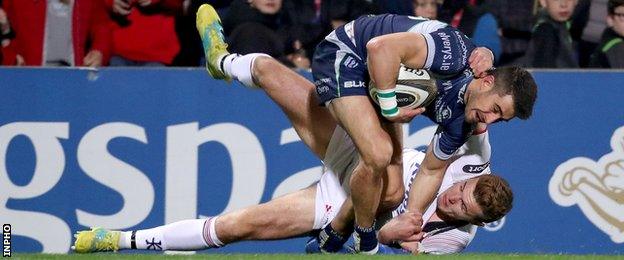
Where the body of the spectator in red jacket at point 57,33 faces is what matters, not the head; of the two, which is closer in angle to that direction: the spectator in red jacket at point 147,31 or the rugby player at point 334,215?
the rugby player

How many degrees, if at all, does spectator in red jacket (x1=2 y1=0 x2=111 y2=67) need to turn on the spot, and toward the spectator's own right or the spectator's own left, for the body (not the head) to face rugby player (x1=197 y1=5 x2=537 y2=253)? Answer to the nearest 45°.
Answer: approximately 45° to the spectator's own left

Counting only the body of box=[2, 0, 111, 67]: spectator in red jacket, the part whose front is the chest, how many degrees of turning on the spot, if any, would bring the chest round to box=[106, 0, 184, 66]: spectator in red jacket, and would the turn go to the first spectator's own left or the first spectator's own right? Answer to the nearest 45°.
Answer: approximately 90° to the first spectator's own left

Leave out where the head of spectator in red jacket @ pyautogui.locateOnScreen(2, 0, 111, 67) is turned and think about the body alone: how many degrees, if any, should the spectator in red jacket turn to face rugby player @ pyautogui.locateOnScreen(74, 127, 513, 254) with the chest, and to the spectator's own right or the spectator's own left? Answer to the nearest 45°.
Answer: approximately 45° to the spectator's own left

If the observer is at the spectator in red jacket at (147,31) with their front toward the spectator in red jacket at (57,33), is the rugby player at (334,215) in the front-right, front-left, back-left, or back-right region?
back-left

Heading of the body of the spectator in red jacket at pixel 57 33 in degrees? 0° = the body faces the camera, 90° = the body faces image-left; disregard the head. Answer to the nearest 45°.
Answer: approximately 0°
